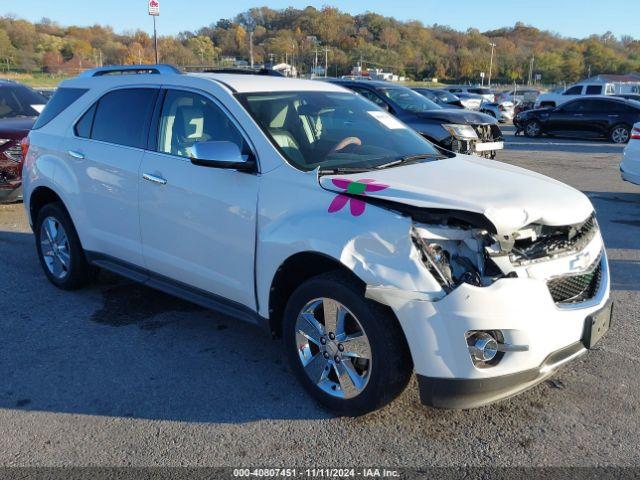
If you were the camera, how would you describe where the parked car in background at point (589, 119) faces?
facing to the left of the viewer

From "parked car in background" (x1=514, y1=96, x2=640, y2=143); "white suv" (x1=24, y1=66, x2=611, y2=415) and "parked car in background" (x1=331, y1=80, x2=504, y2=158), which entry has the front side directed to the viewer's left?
"parked car in background" (x1=514, y1=96, x2=640, y2=143)

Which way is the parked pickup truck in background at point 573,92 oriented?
to the viewer's left

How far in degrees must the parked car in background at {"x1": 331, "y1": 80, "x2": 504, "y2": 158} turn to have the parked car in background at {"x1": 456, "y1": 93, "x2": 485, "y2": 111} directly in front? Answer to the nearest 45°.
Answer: approximately 135° to its left

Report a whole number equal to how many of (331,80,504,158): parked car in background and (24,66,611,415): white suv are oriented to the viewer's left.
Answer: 0

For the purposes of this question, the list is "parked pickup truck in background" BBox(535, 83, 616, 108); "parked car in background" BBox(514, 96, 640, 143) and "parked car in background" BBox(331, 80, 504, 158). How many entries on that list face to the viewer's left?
2

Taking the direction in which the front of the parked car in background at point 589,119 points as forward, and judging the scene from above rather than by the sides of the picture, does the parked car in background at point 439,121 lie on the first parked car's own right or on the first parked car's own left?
on the first parked car's own left

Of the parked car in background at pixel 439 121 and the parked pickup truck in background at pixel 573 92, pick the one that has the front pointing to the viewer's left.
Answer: the parked pickup truck in background at pixel 573 92

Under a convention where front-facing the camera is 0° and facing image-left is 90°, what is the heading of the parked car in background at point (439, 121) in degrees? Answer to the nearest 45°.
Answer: approximately 315°

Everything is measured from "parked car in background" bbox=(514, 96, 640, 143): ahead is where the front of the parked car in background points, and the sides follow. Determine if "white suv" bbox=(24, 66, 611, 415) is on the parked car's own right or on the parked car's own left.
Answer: on the parked car's own left

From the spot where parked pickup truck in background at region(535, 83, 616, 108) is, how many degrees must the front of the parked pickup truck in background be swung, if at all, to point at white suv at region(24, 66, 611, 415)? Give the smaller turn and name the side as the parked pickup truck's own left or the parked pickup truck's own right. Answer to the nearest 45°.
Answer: approximately 90° to the parked pickup truck's own left
